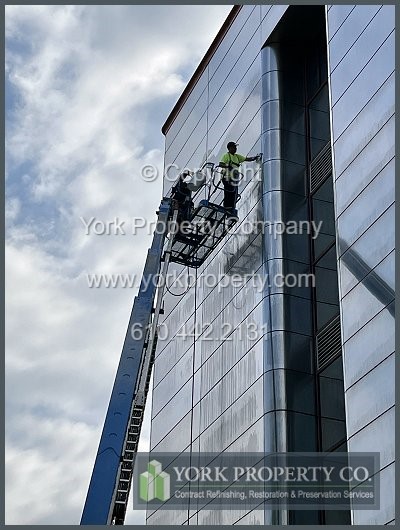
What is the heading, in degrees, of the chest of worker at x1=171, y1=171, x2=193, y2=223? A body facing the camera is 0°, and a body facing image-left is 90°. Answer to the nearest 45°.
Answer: approximately 270°
